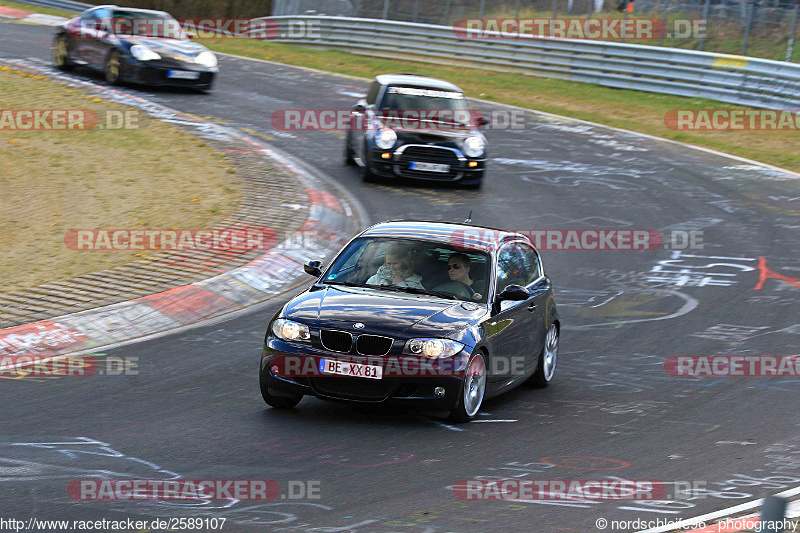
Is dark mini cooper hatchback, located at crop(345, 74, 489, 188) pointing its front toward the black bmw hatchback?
yes

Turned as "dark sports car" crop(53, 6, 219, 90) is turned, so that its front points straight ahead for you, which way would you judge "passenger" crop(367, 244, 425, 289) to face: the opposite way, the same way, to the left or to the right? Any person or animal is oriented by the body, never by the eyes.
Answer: to the right

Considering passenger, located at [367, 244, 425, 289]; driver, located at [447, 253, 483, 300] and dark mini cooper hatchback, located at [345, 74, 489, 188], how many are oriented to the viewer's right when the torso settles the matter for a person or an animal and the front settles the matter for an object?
0

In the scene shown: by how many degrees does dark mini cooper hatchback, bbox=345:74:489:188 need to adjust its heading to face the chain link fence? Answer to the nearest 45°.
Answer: approximately 135° to its left

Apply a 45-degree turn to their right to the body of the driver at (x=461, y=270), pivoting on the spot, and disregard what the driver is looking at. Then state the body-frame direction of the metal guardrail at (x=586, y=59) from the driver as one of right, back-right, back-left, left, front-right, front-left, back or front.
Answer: right

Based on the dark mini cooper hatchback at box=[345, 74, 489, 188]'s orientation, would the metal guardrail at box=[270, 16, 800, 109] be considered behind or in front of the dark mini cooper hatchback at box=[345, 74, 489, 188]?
behind

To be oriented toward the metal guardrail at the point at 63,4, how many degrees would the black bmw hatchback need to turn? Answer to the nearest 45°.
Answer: approximately 135° to its right

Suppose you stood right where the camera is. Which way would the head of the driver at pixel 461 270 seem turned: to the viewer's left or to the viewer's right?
to the viewer's left

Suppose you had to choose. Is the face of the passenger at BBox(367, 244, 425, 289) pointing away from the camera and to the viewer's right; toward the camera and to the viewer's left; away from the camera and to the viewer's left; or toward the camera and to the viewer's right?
toward the camera and to the viewer's left

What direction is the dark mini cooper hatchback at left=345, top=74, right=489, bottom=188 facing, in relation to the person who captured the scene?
facing the viewer

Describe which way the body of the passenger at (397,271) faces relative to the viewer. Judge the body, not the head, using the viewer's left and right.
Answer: facing the viewer and to the left of the viewer

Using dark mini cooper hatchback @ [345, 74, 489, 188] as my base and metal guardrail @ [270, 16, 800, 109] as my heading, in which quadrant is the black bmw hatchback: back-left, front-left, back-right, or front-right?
back-right

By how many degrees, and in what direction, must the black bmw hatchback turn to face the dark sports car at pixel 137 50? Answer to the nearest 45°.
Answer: approximately 135° to its right

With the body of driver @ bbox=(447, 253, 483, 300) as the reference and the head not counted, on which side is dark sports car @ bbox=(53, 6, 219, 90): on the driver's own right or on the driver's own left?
on the driver's own right

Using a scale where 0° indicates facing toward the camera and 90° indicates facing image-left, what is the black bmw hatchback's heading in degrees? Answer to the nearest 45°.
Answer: approximately 45°

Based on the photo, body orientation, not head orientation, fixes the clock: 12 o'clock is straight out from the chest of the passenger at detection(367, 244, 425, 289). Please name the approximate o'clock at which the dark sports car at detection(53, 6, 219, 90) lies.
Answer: The dark sports car is roughly at 4 o'clock from the passenger.
